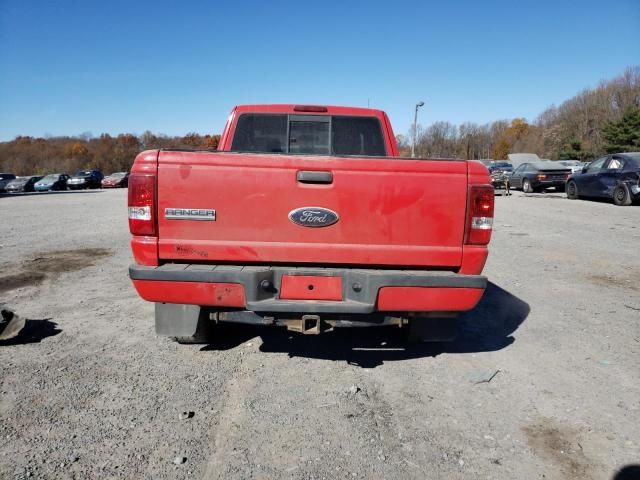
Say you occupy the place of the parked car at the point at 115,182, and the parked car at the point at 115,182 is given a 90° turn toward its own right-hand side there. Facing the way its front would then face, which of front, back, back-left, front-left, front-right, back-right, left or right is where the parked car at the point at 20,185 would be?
front-left

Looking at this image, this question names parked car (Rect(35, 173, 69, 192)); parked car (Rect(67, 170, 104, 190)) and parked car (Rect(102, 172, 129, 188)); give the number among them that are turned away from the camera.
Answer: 0

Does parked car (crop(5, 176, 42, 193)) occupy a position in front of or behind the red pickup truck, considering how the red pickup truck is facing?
in front

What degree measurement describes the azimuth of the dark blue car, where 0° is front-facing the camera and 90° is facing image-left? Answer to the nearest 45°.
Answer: approximately 135°

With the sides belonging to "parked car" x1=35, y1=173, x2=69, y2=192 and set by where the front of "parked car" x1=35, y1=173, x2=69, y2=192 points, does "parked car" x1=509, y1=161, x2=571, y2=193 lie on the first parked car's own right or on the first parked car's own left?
on the first parked car's own left

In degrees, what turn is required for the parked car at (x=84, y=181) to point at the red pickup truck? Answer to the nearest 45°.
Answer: approximately 45° to its left

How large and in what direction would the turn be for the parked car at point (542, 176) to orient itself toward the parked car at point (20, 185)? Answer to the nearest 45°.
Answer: approximately 45° to its left

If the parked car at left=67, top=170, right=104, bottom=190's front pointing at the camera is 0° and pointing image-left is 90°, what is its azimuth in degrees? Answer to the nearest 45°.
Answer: approximately 45°

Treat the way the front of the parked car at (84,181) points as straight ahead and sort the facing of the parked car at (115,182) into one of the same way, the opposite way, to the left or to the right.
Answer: the same way

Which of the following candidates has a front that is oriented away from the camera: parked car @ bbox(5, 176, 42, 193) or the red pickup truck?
the red pickup truck

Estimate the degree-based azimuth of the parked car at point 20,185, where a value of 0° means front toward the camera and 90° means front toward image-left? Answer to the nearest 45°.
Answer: approximately 45°

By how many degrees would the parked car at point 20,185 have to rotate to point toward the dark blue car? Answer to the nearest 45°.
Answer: approximately 90° to its left

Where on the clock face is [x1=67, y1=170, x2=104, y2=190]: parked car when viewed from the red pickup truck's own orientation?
The parked car is roughly at 11 o'clock from the red pickup truck.

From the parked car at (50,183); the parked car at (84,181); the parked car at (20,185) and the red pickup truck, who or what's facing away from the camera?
the red pickup truck

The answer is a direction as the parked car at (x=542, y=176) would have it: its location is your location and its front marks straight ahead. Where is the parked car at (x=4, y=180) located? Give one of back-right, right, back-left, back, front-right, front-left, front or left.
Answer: front-left

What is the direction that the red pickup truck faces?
away from the camera

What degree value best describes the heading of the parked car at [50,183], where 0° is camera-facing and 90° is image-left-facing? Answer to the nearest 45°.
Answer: approximately 45°

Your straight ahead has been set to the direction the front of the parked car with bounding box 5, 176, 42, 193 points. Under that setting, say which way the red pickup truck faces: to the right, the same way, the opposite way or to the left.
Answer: the opposite way
